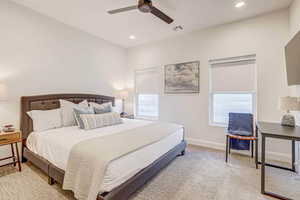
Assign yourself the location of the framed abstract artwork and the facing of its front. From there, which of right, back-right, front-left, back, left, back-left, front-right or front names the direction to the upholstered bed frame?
front

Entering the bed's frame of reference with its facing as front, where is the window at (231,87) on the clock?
The window is roughly at 10 o'clock from the bed.

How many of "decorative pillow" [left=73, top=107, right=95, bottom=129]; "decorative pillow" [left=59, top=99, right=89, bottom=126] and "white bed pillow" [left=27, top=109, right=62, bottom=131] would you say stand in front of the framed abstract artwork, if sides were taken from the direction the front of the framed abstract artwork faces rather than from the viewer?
3

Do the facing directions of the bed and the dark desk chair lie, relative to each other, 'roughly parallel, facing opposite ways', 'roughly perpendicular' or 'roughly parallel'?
roughly perpendicular

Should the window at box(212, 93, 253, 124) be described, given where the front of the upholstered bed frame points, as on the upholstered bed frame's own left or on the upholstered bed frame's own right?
on the upholstered bed frame's own left

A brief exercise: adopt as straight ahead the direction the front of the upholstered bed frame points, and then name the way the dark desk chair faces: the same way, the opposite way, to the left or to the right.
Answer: to the right

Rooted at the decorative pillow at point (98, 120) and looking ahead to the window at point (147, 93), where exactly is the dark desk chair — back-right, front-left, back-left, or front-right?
front-right

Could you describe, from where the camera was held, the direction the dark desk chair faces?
facing the viewer

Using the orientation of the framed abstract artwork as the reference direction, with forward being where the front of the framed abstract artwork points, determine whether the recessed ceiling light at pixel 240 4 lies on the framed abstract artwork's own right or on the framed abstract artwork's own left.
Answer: on the framed abstract artwork's own left

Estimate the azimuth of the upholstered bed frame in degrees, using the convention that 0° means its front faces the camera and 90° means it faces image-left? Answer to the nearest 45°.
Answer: approximately 315°

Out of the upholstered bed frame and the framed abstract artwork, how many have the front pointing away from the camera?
0

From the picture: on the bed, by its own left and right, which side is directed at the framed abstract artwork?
left
